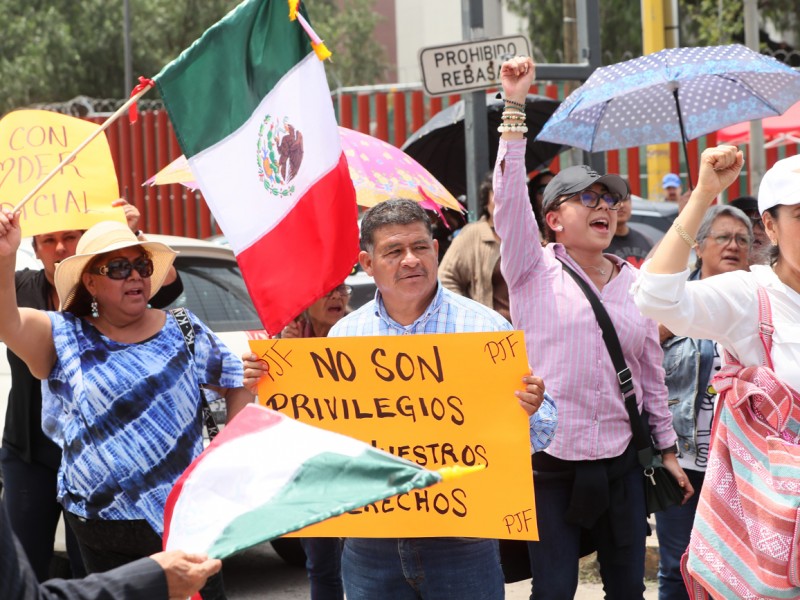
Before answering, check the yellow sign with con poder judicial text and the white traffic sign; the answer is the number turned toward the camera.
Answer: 2

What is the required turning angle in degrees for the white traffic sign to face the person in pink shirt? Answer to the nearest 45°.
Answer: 0° — it already faces them

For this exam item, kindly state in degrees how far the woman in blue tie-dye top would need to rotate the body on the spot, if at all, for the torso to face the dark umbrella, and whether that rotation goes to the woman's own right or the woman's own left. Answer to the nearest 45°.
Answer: approximately 90° to the woman's own left
